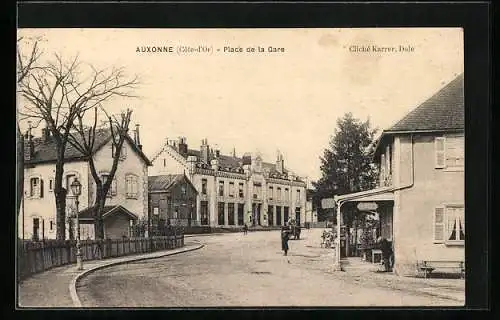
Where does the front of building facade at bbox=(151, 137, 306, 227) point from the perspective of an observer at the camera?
facing the viewer and to the right of the viewer
